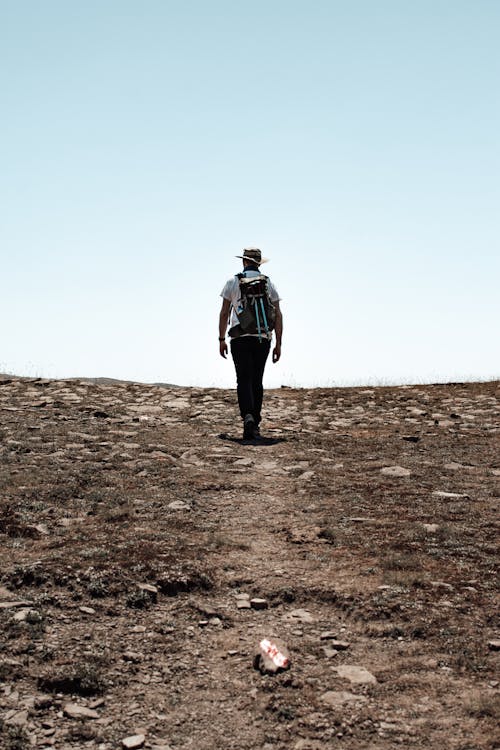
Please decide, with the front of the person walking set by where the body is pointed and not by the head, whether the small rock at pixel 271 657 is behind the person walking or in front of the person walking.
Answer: behind

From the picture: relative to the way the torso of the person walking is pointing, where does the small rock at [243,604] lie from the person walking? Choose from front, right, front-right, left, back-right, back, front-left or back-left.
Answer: back

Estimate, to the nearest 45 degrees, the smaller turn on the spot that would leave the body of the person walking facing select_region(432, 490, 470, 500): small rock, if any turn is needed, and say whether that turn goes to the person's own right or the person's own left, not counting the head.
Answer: approximately 135° to the person's own right

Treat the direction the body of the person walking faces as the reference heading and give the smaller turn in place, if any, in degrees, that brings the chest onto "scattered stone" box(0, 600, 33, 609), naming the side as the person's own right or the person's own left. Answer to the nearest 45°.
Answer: approximately 180°

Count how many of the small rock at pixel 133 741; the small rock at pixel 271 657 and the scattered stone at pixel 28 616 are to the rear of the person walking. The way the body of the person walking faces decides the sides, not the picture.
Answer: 3

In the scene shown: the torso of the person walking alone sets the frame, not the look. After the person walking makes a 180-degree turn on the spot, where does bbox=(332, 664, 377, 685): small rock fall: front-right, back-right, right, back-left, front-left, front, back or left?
front

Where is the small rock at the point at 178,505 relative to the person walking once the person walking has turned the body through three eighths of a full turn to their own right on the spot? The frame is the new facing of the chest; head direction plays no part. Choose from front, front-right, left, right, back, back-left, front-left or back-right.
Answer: front-right

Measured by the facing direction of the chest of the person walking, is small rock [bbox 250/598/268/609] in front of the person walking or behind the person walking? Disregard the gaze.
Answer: behind

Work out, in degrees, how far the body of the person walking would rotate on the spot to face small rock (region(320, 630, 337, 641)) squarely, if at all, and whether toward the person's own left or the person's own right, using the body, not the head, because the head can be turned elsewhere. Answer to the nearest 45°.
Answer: approximately 180°

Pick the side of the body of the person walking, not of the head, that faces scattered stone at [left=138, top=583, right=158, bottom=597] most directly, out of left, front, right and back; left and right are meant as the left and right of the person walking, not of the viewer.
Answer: back

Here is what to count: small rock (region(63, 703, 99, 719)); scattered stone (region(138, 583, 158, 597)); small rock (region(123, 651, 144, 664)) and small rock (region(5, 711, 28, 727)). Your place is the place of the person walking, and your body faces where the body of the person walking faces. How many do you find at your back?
4

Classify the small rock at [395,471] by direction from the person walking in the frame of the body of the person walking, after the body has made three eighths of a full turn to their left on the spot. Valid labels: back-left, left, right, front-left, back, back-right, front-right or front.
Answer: left

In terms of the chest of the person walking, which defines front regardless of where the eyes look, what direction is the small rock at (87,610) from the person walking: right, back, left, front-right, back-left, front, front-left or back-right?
back

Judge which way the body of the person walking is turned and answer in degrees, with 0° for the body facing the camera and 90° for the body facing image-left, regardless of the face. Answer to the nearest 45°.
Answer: approximately 180°

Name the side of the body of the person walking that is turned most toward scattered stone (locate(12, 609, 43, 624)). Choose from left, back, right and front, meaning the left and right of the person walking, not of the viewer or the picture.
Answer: back

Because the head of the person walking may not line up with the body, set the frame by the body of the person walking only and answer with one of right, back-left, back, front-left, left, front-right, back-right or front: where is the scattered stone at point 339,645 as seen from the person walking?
back

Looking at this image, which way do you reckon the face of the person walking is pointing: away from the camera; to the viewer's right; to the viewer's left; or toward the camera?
away from the camera

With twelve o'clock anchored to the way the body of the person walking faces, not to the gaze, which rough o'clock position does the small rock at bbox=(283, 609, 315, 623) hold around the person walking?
The small rock is roughly at 6 o'clock from the person walking.
